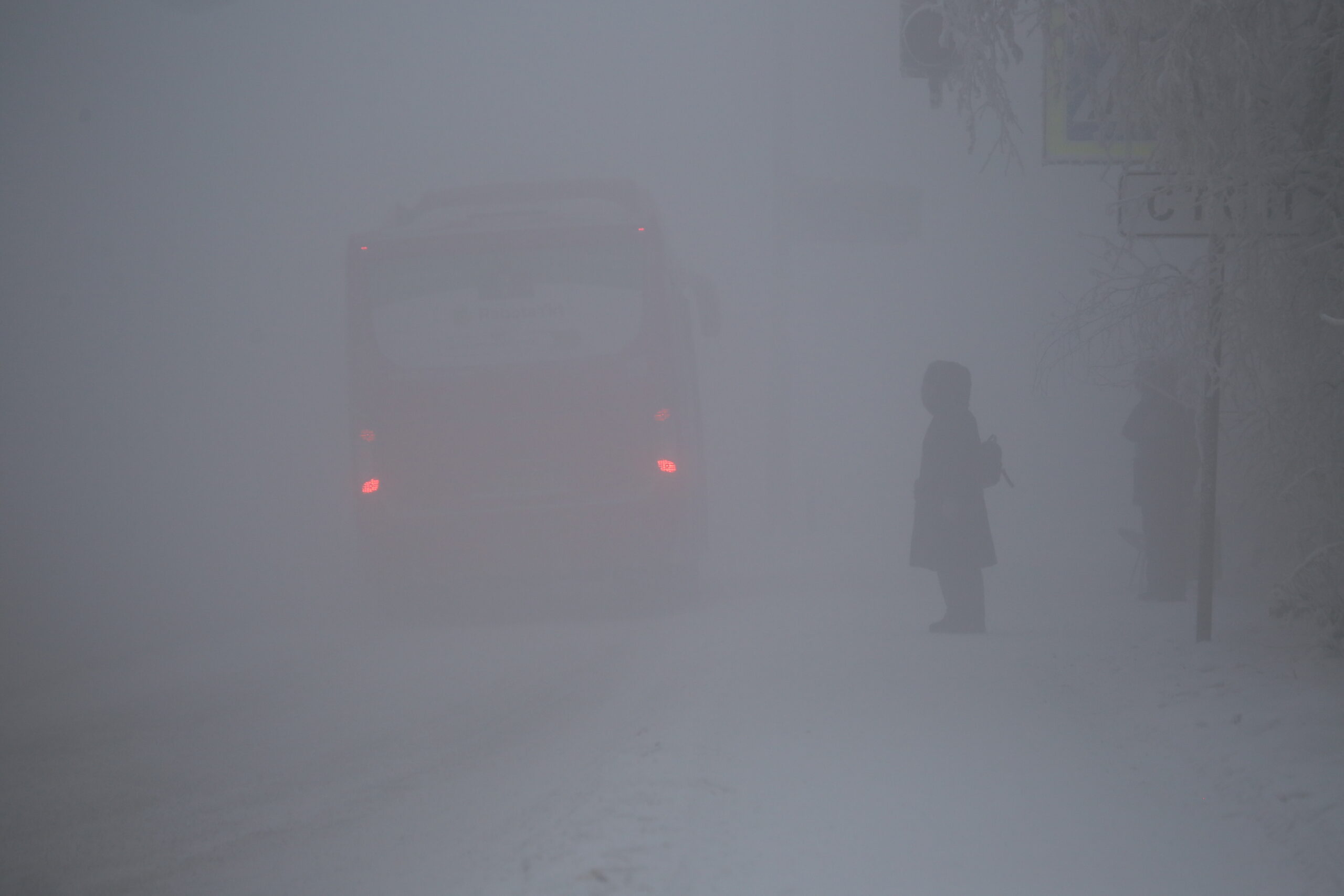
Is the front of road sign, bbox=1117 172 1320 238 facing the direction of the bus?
no

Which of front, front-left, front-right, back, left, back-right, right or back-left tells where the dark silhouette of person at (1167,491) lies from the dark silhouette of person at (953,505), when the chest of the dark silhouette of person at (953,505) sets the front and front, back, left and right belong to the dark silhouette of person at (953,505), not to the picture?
back-right

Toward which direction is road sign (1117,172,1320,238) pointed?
toward the camera

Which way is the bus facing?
away from the camera

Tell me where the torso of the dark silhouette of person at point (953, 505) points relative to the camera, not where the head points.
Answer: to the viewer's left

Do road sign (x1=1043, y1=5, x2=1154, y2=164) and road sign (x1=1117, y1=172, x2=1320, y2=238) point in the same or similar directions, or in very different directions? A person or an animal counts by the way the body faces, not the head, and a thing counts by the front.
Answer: same or similar directions
